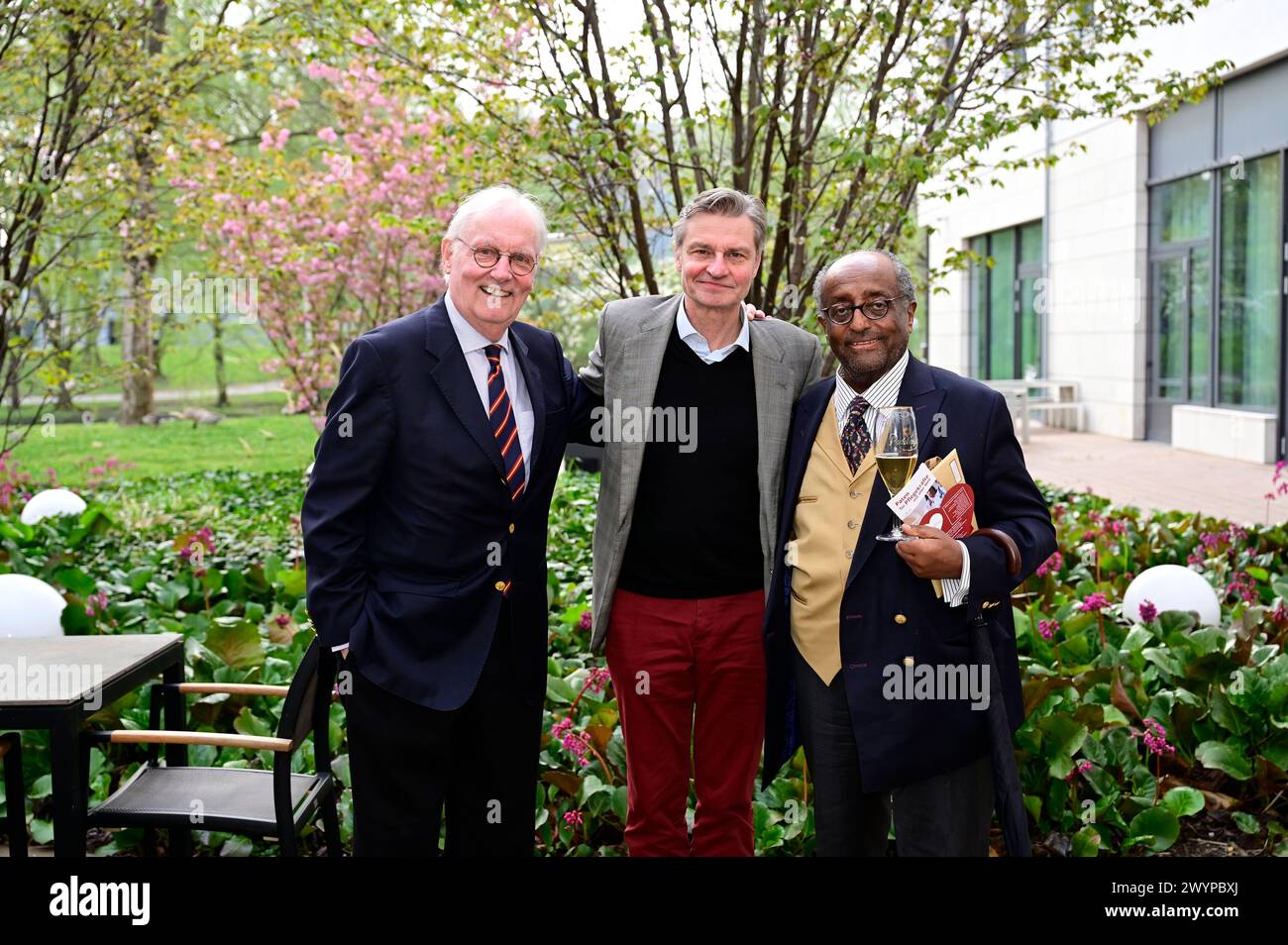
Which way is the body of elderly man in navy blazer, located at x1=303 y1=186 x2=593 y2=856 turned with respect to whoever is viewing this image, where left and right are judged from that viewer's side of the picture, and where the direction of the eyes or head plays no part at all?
facing the viewer and to the right of the viewer

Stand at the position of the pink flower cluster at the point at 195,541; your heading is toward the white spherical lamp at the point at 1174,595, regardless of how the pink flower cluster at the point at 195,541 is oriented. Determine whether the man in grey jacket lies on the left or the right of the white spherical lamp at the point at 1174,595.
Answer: right

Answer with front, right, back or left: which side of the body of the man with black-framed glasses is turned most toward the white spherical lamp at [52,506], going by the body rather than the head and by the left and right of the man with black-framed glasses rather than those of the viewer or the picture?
right

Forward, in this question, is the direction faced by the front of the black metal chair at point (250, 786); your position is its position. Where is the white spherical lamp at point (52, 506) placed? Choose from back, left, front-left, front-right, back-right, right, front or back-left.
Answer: right

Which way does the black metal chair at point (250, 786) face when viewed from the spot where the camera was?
facing to the left of the viewer

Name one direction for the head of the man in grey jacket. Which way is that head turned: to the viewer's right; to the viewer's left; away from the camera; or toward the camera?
toward the camera

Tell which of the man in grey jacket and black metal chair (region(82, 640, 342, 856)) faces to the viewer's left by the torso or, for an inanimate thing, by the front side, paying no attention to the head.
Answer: the black metal chair

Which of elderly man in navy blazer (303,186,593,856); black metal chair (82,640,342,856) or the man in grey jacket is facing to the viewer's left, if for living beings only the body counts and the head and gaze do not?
the black metal chair

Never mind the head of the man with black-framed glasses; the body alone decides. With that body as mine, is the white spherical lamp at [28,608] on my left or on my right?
on my right

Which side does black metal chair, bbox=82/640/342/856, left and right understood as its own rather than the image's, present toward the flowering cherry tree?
right

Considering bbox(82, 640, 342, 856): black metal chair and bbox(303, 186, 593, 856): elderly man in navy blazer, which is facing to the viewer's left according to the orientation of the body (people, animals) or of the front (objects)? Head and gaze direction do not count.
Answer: the black metal chair

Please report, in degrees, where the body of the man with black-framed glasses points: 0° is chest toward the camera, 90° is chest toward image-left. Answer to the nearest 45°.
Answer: approximately 45°

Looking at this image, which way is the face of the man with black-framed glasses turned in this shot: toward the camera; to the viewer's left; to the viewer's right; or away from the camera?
toward the camera

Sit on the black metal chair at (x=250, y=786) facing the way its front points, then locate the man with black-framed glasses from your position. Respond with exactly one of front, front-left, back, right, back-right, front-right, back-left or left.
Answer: back-left

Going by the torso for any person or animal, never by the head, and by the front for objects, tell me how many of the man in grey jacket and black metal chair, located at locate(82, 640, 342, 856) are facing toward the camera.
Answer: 1

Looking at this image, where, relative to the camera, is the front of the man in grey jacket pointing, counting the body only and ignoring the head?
toward the camera
